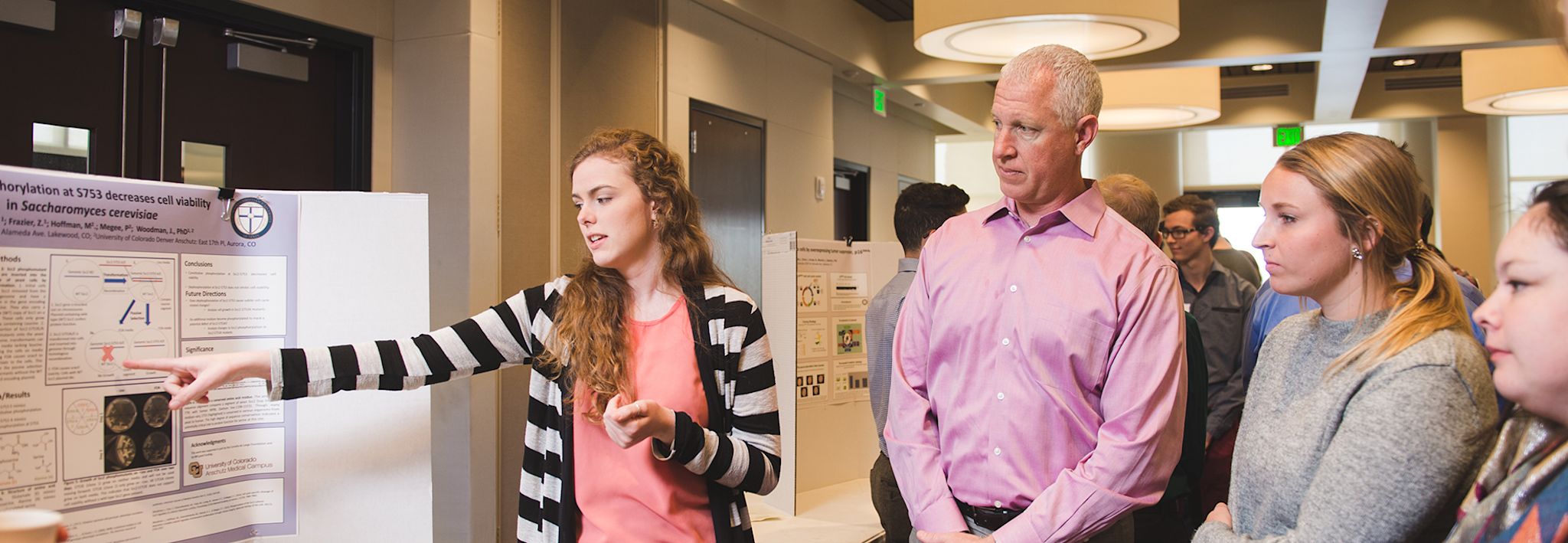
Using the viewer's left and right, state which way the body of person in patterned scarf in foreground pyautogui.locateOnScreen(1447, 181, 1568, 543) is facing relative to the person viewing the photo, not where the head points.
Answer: facing to the left of the viewer

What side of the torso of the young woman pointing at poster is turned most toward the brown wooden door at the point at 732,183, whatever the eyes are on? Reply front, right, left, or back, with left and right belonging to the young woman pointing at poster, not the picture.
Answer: back

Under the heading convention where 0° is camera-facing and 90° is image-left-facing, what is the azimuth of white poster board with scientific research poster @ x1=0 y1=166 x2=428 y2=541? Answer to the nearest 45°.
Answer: approximately 315°

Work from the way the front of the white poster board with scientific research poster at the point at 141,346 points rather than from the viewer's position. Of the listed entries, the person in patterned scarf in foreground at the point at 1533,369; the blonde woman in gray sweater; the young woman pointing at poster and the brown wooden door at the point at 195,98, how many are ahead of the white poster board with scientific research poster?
3

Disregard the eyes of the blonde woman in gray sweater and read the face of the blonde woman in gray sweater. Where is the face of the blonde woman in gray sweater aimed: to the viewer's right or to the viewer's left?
to the viewer's left

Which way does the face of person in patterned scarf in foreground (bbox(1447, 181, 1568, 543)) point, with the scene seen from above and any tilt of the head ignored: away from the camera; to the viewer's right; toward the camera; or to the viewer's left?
to the viewer's left

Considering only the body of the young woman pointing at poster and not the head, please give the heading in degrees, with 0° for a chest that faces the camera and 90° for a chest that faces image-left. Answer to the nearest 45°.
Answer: approximately 0°
